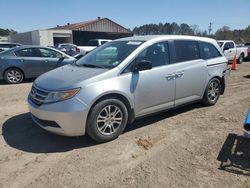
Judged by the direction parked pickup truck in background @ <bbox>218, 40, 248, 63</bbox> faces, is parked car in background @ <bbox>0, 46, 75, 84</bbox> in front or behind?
in front

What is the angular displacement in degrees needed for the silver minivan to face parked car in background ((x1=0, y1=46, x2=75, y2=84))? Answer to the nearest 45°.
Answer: approximately 90° to its right

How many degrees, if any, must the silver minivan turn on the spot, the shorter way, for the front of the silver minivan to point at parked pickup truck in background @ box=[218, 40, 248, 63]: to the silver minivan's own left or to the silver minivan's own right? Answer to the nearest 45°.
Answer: approximately 180°

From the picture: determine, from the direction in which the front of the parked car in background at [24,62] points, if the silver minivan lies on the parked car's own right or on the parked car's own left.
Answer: on the parked car's own right

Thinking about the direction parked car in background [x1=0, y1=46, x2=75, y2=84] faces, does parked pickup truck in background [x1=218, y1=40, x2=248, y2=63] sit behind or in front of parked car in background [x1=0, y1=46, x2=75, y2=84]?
in front

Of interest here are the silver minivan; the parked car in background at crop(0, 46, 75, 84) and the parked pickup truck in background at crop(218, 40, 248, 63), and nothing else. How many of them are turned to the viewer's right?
1

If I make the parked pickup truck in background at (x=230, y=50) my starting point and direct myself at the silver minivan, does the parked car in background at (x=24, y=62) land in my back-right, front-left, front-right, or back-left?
front-right

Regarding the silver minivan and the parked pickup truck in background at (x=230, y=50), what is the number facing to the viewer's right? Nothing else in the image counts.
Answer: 0

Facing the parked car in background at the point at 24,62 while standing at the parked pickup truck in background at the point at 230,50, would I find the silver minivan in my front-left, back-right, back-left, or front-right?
front-left

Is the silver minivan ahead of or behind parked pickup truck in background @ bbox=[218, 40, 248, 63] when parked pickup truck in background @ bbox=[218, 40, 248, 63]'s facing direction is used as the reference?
ahead

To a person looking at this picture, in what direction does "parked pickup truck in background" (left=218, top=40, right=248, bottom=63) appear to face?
facing the viewer and to the left of the viewer

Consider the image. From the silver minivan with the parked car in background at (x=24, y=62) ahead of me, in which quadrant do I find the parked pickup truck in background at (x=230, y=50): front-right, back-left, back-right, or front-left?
front-right
